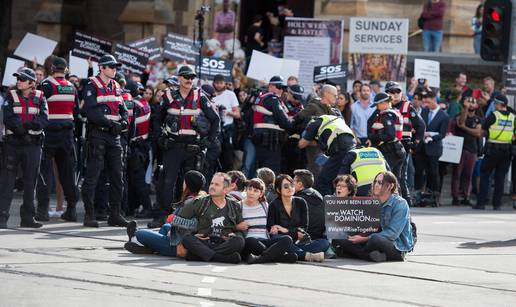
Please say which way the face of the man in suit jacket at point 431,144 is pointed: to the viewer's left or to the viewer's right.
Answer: to the viewer's left

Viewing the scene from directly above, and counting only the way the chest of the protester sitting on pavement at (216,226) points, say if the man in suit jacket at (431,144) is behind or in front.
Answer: behind

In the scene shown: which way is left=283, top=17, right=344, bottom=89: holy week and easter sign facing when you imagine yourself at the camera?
facing the viewer

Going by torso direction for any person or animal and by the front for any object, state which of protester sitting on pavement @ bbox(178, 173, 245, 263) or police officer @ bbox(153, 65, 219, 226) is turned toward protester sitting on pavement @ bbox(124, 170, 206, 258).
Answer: the police officer

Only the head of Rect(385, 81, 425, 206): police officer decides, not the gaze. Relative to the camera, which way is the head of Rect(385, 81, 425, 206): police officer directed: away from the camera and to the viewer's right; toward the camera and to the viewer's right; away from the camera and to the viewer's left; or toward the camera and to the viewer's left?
toward the camera and to the viewer's left

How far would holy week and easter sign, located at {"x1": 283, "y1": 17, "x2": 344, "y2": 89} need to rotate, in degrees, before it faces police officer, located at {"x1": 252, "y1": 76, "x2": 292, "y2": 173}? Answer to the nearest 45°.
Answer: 0° — it already faces them

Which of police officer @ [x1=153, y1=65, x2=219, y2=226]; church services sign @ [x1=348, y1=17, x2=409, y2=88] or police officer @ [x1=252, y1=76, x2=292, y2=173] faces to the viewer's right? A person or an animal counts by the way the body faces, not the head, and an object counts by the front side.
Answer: police officer @ [x1=252, y1=76, x2=292, y2=173]

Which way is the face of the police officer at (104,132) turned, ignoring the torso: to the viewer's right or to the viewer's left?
to the viewer's right

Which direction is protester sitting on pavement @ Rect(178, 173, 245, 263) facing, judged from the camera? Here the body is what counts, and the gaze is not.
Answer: toward the camera

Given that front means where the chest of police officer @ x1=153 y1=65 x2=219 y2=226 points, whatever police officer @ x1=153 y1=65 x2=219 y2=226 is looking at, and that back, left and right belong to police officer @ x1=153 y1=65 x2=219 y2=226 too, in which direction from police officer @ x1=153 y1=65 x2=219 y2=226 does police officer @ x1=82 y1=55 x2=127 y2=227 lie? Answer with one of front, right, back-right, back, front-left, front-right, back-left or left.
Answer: right

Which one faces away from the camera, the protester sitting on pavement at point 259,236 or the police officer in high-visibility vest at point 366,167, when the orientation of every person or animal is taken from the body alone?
the police officer in high-visibility vest

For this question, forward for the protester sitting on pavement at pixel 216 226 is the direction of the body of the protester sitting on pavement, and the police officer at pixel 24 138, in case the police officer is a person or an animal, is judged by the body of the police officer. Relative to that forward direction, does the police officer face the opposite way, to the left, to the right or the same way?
the same way

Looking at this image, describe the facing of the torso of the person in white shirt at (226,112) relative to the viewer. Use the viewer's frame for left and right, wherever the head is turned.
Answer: facing the viewer and to the left of the viewer
